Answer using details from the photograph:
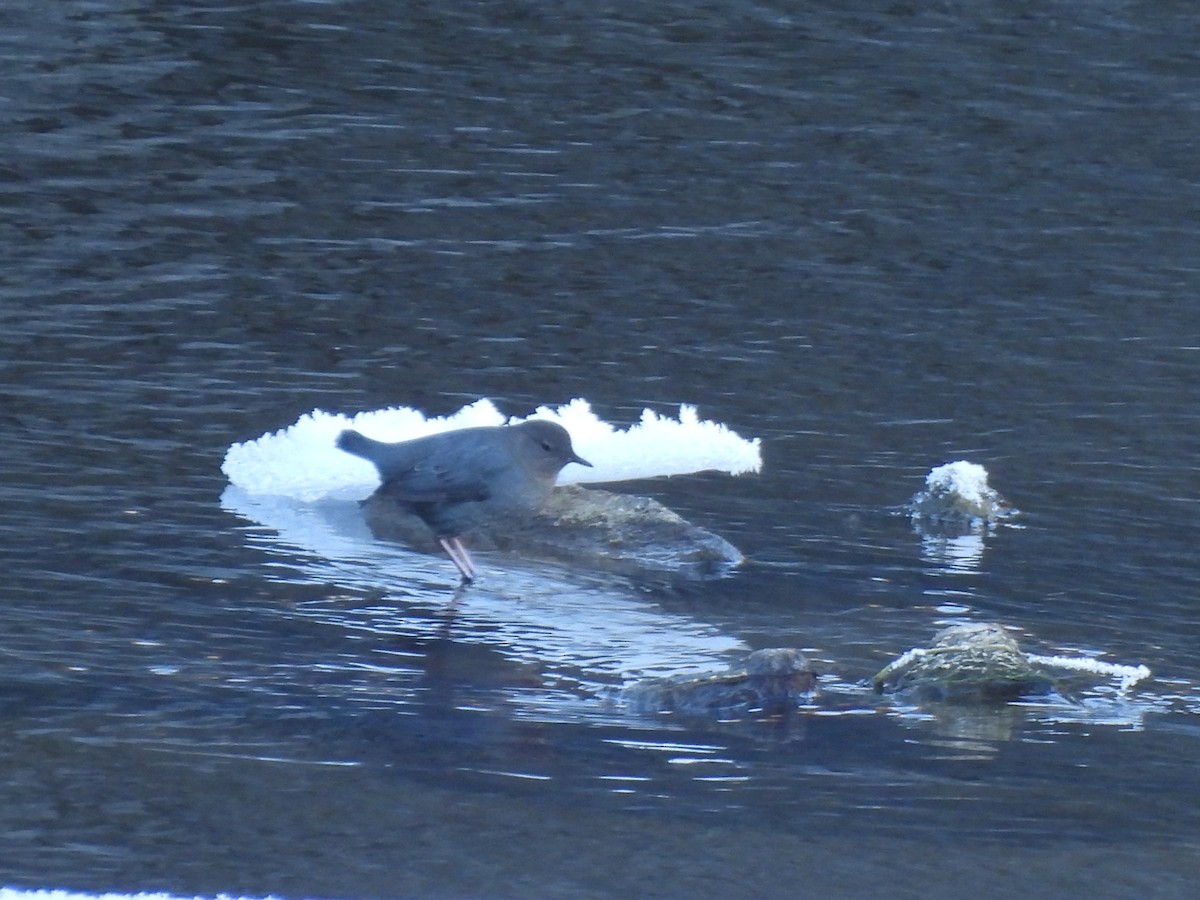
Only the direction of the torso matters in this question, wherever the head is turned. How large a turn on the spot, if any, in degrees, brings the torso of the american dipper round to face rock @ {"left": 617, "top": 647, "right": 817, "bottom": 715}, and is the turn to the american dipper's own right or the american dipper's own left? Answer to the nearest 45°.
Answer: approximately 45° to the american dipper's own right

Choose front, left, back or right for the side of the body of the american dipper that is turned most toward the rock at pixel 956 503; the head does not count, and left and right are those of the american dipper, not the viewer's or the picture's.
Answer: front

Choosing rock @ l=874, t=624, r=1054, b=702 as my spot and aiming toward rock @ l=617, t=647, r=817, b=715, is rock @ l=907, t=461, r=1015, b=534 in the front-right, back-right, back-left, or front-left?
back-right

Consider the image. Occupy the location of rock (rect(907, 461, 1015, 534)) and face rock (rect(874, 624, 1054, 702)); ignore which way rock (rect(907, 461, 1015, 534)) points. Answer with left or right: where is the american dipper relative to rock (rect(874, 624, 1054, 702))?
right

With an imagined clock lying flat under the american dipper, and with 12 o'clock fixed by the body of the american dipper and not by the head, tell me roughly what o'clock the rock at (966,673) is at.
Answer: The rock is roughly at 1 o'clock from the american dipper.

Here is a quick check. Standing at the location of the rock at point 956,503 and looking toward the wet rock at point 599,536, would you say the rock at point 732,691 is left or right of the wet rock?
left

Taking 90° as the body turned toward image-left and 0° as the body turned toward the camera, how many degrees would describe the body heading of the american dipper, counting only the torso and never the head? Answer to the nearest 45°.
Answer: approximately 270°

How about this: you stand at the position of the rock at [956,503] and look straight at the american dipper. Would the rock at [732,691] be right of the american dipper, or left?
left
